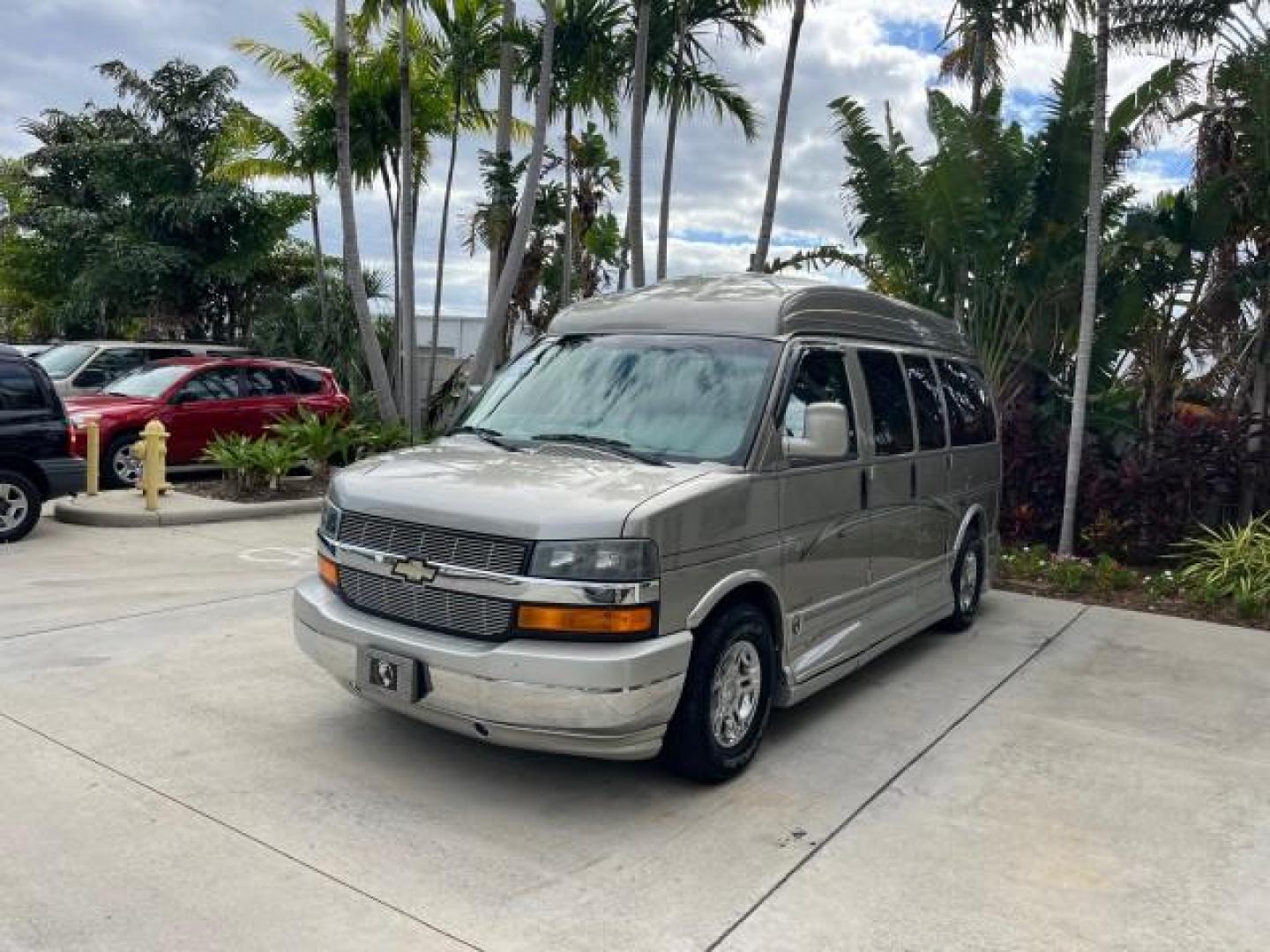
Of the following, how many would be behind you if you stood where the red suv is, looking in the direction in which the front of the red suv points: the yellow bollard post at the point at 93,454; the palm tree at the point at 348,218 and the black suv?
1

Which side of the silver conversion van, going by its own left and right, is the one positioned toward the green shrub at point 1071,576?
back

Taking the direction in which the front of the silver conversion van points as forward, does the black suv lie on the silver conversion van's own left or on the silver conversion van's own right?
on the silver conversion van's own right

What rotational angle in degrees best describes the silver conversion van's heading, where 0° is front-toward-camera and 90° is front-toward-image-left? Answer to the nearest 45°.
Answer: approximately 45°

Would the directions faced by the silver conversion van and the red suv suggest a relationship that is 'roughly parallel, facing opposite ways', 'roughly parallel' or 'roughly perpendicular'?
roughly parallel

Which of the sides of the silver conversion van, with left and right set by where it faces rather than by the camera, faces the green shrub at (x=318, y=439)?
right

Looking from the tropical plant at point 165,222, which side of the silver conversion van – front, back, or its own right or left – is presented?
right

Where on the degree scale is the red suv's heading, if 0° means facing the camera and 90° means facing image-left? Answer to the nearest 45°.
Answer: approximately 45°

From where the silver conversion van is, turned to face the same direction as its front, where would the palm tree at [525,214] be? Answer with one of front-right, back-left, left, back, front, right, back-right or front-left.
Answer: back-right

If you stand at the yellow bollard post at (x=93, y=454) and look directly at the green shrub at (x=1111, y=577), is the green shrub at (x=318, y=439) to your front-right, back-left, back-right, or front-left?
front-left

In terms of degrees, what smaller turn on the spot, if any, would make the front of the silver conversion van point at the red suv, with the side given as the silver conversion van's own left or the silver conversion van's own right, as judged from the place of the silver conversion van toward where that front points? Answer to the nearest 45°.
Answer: approximately 90° to the silver conversion van's own right

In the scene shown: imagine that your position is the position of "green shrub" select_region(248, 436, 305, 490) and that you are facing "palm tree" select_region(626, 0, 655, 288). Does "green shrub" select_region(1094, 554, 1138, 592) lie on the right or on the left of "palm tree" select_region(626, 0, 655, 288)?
right

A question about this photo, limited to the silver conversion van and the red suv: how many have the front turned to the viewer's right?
0
